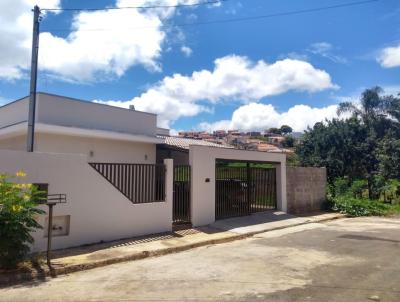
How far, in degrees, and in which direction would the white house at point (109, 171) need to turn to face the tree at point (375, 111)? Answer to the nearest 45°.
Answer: approximately 90° to its left

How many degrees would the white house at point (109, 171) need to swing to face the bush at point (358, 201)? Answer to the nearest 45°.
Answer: approximately 90° to its left

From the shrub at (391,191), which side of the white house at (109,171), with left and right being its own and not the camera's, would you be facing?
left

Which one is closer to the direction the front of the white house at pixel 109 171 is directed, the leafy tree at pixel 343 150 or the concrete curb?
the concrete curb
